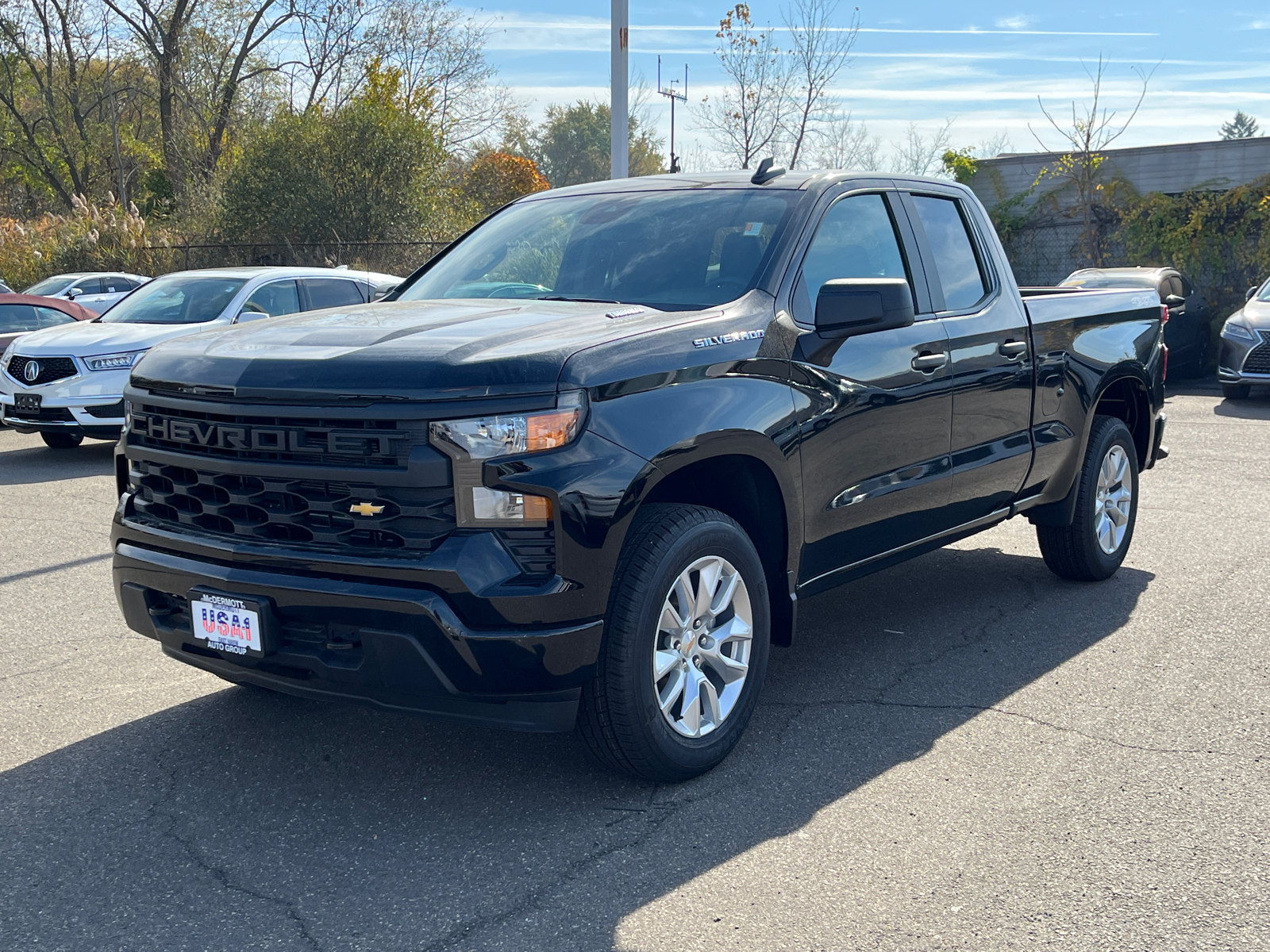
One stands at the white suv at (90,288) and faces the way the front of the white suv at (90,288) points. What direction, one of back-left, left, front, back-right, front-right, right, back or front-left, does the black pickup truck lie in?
front-left

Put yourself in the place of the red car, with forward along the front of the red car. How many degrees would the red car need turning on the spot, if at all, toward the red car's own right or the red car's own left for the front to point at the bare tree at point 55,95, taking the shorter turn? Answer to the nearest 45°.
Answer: approximately 135° to the red car's own right

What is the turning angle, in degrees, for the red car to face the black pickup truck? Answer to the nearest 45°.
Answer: approximately 45° to its left

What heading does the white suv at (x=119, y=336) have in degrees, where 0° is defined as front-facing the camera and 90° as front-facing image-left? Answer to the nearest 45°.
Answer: approximately 45°

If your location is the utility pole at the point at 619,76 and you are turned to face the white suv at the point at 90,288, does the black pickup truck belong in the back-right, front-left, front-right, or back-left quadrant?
back-left

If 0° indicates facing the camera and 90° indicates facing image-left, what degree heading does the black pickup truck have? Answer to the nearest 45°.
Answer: approximately 45°

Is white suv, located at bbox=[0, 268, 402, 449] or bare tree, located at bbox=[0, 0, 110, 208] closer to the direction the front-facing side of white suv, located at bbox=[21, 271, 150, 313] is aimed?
the white suv

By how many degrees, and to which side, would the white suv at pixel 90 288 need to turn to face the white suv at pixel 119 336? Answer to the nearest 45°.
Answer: approximately 45° to its left

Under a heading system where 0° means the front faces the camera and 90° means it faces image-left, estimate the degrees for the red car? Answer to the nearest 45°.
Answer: approximately 45°

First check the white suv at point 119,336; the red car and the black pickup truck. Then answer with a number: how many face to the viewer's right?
0

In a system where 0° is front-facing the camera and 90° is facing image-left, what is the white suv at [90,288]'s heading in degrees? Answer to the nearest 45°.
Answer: approximately 45°
